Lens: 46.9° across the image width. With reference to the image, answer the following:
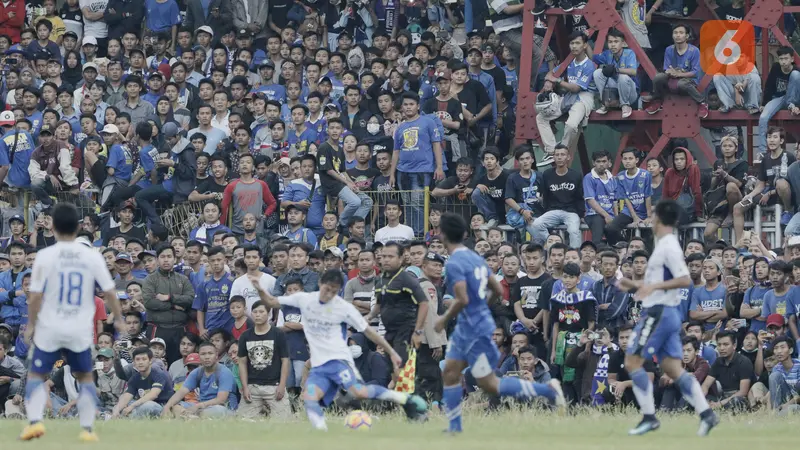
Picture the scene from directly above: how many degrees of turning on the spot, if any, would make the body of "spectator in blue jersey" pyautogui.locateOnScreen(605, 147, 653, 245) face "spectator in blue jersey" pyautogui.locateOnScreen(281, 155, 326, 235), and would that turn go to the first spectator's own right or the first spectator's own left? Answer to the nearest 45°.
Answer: approximately 45° to the first spectator's own right

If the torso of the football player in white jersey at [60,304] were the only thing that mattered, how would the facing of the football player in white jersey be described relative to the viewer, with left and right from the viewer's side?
facing away from the viewer

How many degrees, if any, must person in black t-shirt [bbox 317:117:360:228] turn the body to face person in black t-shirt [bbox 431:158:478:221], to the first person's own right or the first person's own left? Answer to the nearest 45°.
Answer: approximately 45° to the first person's own left

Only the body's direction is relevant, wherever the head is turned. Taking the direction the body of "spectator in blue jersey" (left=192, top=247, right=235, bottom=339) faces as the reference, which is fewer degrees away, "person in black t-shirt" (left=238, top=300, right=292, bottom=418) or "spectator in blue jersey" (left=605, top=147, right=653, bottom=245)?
the person in black t-shirt

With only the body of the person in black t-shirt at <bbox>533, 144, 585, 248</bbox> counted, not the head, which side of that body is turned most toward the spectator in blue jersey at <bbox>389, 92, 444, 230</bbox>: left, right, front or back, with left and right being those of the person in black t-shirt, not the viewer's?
right

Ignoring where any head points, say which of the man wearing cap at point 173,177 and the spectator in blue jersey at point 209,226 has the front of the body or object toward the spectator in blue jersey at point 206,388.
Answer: the spectator in blue jersey at point 209,226
